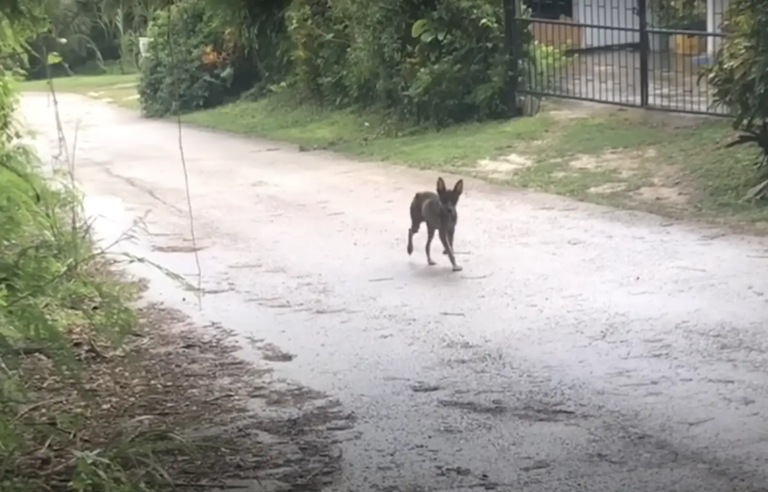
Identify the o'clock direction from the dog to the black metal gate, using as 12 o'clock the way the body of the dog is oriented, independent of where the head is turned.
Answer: The black metal gate is roughly at 8 o'clock from the dog.

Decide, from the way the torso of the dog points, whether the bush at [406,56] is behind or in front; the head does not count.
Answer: behind

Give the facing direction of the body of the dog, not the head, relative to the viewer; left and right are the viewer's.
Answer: facing the viewer and to the right of the viewer

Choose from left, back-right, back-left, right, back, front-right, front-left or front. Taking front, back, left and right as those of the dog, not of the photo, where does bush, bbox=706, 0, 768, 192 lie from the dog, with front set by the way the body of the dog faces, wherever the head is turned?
left

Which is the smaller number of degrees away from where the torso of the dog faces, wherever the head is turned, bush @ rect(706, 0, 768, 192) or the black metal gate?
the bush

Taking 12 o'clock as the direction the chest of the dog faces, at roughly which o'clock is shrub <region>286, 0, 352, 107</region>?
The shrub is roughly at 7 o'clock from the dog.
